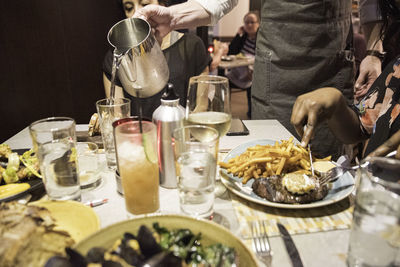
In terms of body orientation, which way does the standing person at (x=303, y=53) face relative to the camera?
toward the camera

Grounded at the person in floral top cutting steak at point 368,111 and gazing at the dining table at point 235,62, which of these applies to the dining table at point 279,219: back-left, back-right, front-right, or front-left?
back-left

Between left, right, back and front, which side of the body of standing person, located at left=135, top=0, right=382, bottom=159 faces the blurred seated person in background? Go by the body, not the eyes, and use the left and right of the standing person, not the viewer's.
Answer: back

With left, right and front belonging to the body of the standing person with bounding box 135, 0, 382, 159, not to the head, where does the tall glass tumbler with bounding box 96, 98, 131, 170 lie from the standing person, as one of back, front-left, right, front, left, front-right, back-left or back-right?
front-right

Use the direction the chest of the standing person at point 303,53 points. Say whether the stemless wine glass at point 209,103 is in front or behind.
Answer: in front

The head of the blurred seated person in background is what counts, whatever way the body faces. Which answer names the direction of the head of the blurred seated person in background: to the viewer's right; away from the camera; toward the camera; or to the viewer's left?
toward the camera

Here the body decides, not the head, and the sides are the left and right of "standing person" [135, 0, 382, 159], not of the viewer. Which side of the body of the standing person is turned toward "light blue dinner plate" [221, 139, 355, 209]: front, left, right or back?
front

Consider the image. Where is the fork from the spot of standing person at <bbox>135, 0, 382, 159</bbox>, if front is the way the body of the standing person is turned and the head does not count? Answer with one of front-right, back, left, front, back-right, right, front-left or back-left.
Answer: front

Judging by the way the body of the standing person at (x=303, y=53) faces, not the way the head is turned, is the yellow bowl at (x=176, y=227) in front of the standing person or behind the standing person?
in front

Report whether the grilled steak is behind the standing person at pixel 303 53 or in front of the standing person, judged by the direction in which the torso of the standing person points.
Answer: in front

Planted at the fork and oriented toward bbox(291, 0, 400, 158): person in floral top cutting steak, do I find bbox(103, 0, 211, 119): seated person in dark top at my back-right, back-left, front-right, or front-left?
front-left

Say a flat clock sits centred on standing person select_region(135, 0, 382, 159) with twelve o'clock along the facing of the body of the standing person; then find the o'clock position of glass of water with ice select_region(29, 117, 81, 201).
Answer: The glass of water with ice is roughly at 1 o'clock from the standing person.

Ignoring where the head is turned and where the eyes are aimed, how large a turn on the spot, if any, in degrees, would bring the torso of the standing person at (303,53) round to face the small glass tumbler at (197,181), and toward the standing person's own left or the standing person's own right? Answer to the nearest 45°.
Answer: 0° — they already face it
